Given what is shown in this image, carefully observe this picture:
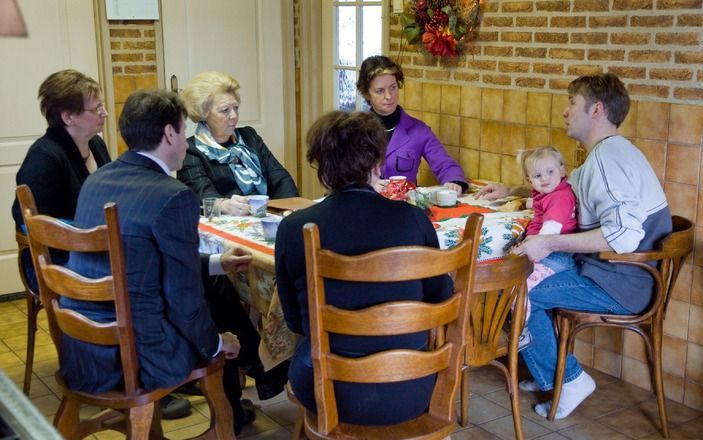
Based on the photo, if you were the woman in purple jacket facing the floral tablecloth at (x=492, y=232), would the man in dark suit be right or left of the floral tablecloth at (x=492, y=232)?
right

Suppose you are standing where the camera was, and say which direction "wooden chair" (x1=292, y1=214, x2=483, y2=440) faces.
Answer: facing away from the viewer

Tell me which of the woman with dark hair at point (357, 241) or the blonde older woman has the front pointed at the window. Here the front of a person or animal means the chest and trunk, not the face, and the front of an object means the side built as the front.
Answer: the woman with dark hair

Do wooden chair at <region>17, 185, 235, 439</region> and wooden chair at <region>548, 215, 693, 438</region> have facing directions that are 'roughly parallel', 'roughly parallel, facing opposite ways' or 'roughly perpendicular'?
roughly perpendicular

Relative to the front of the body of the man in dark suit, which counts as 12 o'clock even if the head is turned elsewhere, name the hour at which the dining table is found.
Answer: The dining table is roughly at 12 o'clock from the man in dark suit.

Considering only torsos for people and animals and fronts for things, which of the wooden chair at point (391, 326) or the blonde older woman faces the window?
the wooden chair

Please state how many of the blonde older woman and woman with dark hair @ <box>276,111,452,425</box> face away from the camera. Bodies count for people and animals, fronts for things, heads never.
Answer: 1

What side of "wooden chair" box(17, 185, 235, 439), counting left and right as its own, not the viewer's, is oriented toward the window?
front

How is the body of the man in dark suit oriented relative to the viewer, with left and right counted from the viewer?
facing away from the viewer and to the right of the viewer

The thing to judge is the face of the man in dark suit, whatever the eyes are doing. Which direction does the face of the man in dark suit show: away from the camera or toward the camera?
away from the camera

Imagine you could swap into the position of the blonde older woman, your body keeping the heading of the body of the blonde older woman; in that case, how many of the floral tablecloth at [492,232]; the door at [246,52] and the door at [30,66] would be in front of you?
1

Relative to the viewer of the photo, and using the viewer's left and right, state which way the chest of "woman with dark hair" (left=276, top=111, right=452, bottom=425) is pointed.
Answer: facing away from the viewer

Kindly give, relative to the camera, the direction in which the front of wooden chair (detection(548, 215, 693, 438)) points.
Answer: facing to the left of the viewer

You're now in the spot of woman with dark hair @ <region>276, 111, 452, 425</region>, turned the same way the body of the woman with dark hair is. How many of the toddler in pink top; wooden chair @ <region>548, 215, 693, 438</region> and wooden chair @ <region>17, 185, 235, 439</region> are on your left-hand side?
1

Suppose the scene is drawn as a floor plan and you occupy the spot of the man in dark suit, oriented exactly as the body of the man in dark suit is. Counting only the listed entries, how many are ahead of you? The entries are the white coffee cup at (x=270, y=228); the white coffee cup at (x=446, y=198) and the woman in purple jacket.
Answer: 3

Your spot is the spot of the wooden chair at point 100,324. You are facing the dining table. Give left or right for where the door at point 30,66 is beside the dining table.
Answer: left

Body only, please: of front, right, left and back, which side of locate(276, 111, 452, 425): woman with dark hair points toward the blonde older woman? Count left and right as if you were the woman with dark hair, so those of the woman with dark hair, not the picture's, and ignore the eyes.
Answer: front

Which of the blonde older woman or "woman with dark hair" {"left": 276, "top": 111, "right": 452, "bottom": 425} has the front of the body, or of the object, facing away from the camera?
the woman with dark hair

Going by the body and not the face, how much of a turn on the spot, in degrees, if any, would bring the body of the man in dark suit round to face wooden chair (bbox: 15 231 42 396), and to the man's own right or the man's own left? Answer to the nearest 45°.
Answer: approximately 90° to the man's own left
